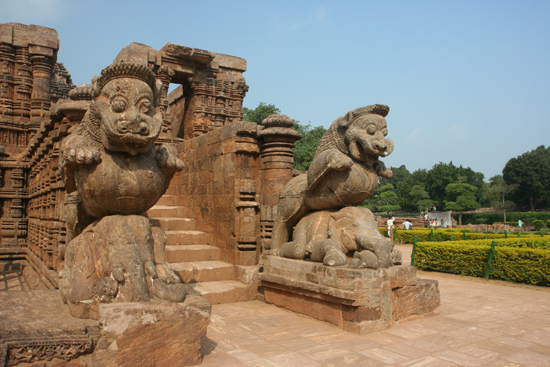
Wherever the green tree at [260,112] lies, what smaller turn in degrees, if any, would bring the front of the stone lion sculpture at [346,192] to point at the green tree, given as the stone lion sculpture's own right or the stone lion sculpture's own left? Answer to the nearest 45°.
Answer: approximately 135° to the stone lion sculpture's own left

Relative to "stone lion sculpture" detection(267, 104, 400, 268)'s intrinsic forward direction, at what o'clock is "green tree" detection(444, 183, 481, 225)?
The green tree is roughly at 8 o'clock from the stone lion sculpture.

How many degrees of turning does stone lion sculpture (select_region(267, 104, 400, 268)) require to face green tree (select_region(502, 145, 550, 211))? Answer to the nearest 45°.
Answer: approximately 90° to its left

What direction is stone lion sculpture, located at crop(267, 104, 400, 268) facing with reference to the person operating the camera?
facing the viewer and to the right of the viewer

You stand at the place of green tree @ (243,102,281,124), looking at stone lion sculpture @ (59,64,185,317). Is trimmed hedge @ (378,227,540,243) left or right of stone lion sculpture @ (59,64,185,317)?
left

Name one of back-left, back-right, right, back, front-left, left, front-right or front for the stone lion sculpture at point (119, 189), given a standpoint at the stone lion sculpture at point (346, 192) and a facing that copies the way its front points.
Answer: right

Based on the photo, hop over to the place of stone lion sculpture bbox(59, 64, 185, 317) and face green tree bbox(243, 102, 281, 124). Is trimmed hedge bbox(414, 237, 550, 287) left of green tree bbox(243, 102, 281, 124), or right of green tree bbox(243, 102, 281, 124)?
right

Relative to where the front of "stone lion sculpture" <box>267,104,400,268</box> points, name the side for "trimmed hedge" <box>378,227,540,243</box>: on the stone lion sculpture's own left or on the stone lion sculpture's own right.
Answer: on the stone lion sculpture's own left
